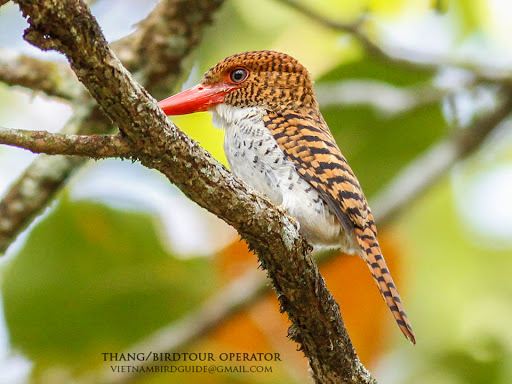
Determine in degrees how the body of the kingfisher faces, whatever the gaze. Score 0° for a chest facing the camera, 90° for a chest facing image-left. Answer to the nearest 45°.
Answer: approximately 90°

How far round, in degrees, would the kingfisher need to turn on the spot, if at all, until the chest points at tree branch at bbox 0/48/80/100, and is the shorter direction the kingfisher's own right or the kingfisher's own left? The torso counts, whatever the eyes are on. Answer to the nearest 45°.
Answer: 0° — it already faces it
